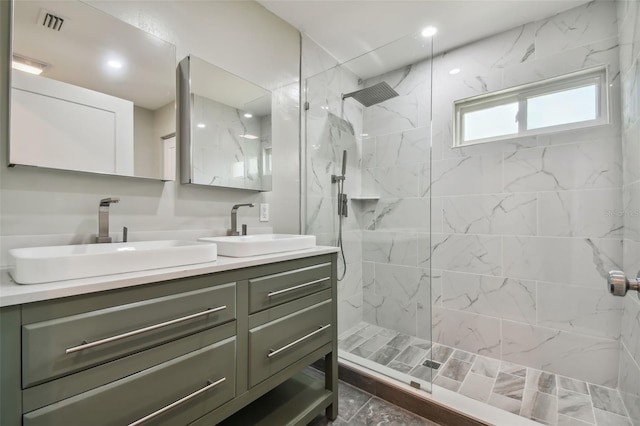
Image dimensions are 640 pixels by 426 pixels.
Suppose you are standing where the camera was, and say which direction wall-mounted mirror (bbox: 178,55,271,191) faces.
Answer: facing the viewer and to the right of the viewer

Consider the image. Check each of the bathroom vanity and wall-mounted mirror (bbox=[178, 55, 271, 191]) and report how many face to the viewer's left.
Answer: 0

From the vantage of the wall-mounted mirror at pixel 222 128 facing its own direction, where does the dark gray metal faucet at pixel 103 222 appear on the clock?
The dark gray metal faucet is roughly at 3 o'clock from the wall-mounted mirror.

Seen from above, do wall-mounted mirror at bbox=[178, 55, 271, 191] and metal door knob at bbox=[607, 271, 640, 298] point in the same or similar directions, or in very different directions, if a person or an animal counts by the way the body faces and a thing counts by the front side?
very different directions

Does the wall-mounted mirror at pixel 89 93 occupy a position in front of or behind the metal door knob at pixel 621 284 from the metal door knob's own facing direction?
in front
